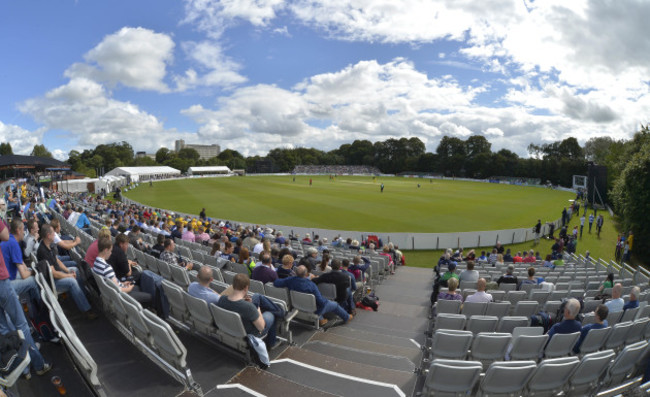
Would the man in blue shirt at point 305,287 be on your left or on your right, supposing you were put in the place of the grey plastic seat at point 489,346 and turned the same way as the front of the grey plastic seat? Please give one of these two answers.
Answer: on your left

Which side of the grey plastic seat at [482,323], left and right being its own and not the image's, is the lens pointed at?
back

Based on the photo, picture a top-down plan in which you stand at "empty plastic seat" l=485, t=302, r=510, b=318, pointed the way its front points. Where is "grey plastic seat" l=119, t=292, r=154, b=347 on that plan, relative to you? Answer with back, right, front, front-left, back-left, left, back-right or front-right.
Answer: back-left

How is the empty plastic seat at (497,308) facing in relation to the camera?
away from the camera

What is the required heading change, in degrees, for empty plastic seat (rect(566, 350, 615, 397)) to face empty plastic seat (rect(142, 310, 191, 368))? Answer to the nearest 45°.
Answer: approximately 90° to its left

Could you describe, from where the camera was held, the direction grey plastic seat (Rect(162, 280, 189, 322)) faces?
facing away from the viewer and to the right of the viewer

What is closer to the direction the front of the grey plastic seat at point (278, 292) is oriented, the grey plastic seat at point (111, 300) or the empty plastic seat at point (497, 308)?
the empty plastic seat

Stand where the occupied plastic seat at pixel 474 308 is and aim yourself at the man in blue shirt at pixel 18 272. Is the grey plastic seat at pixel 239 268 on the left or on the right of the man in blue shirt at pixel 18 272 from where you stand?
right

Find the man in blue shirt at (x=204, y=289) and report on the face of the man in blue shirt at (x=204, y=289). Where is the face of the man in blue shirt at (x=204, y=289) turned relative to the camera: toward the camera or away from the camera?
away from the camera

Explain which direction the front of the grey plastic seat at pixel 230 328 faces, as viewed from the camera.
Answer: facing away from the viewer and to the right of the viewer

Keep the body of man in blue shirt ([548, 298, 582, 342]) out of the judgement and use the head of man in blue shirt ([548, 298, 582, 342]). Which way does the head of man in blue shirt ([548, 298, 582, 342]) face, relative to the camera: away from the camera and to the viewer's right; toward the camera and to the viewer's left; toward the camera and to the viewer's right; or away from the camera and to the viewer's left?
away from the camera and to the viewer's left

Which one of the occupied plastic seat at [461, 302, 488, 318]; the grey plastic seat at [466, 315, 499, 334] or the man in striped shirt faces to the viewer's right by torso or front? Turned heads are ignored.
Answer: the man in striped shirt
